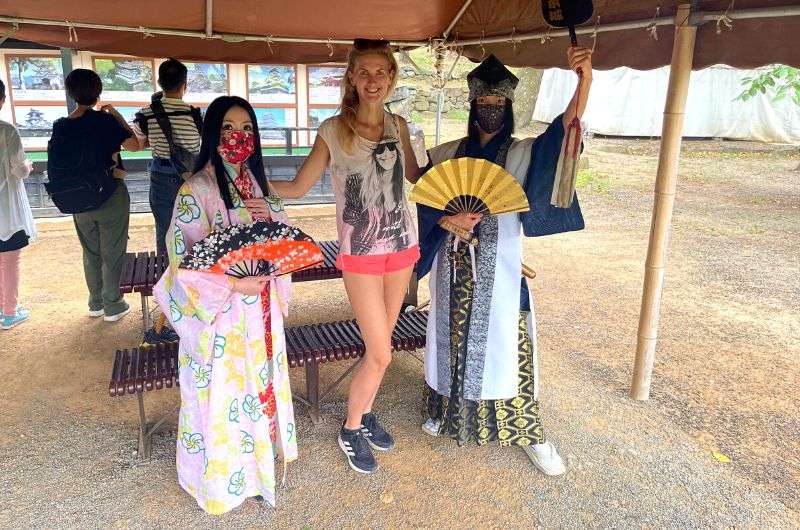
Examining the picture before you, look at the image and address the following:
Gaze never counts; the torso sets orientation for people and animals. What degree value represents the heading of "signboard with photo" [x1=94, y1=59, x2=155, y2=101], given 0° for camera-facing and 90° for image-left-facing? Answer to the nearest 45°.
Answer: approximately 0°

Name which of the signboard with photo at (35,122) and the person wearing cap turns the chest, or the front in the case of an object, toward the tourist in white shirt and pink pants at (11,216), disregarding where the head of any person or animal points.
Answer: the signboard with photo

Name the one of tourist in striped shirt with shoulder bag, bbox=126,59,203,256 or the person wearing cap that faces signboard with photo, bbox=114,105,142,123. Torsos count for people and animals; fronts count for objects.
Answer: the tourist in striped shirt with shoulder bag

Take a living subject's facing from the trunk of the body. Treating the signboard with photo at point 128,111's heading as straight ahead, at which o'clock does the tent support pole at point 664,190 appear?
The tent support pole is roughly at 11 o'clock from the signboard with photo.

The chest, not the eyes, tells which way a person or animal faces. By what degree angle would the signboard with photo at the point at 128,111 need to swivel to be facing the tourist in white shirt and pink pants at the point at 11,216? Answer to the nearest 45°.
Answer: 0° — it already faces them

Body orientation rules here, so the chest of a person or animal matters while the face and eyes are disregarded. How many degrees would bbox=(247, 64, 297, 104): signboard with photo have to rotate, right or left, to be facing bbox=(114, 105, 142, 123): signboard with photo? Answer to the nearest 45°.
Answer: approximately 90° to its right

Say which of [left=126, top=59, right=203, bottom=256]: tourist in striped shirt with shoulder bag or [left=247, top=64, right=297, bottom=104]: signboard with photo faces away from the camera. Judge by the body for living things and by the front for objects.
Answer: the tourist in striped shirt with shoulder bag

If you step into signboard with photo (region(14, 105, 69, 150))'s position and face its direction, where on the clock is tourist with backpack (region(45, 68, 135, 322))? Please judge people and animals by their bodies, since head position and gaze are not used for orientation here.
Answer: The tourist with backpack is roughly at 12 o'clock from the signboard with photo.

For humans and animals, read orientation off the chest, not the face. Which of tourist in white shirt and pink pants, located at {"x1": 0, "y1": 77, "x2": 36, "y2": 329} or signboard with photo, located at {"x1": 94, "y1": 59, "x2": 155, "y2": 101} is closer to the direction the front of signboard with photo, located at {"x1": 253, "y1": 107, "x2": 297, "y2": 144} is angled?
the tourist in white shirt and pink pants

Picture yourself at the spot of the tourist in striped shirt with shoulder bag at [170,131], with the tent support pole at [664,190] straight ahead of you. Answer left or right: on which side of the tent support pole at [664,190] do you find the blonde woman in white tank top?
right

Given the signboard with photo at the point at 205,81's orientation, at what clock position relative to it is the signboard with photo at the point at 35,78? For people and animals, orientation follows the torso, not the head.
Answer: the signboard with photo at the point at 35,78 is roughly at 3 o'clock from the signboard with photo at the point at 205,81.
